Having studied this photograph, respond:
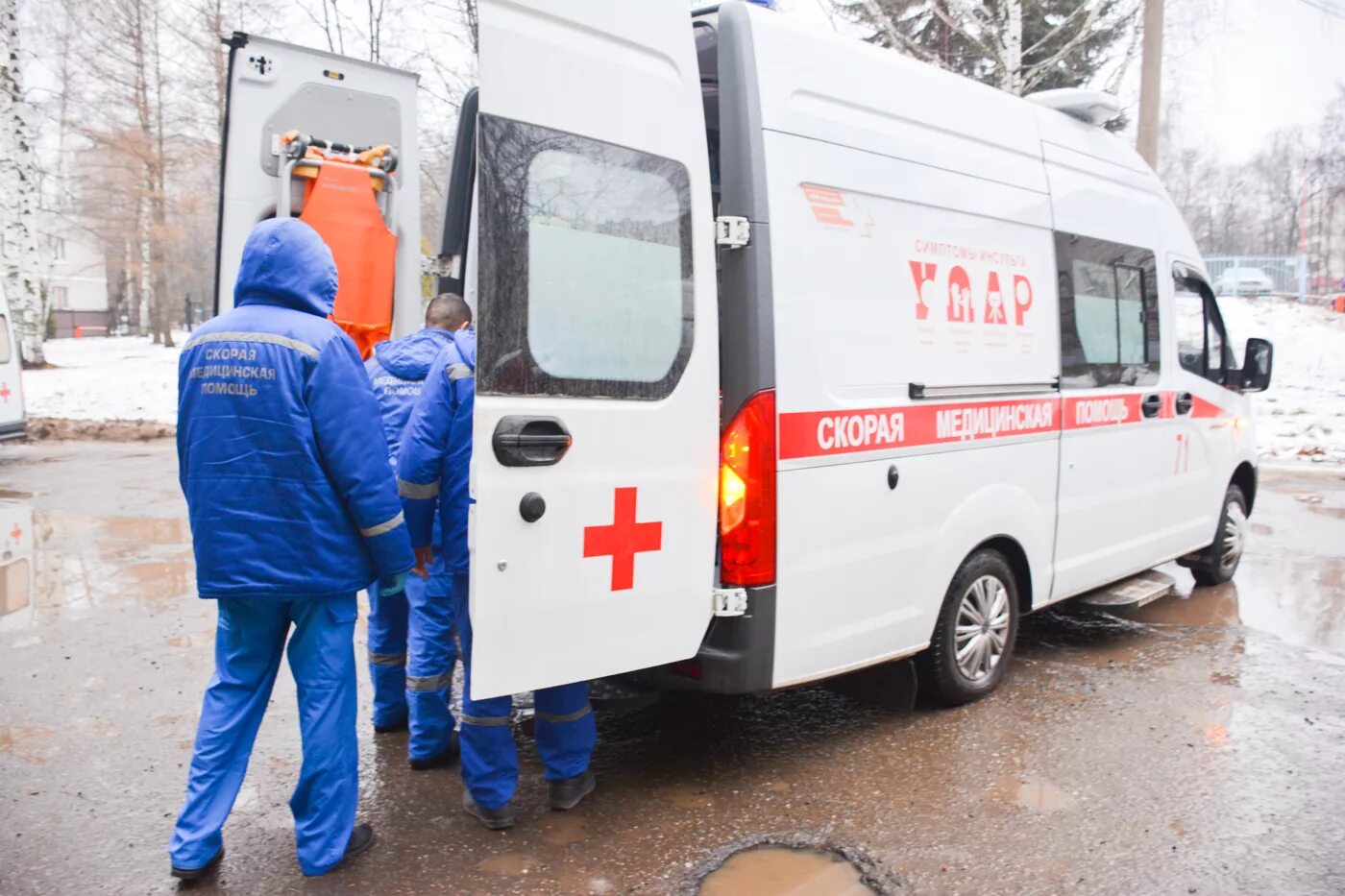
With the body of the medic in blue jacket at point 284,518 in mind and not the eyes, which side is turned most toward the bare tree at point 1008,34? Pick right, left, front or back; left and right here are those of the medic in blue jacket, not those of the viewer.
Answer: front

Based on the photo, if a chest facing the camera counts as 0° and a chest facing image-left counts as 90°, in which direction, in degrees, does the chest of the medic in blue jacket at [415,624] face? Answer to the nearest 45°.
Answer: approximately 225°

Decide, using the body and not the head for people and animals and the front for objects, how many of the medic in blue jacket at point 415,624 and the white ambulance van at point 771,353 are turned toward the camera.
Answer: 0

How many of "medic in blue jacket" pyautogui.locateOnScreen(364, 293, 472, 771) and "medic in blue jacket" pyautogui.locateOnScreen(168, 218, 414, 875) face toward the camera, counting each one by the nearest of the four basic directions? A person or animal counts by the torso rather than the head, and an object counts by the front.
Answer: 0

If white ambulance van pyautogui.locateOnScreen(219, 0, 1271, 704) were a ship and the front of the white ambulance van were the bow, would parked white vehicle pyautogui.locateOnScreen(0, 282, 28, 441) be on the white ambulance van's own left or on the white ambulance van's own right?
on the white ambulance van's own left

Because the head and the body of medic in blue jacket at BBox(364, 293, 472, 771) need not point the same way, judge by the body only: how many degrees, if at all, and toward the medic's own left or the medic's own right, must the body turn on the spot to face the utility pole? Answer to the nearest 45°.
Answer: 0° — they already face it

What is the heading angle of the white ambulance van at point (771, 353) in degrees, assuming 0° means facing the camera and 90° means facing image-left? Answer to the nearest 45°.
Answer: approximately 225°

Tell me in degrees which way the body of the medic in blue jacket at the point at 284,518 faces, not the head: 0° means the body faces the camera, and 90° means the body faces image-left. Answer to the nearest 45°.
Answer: approximately 225°

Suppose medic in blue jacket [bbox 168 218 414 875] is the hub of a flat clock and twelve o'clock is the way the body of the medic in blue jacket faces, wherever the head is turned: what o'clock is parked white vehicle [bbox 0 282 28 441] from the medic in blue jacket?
The parked white vehicle is roughly at 10 o'clock from the medic in blue jacket.
